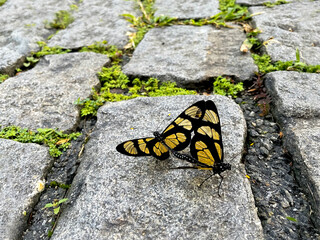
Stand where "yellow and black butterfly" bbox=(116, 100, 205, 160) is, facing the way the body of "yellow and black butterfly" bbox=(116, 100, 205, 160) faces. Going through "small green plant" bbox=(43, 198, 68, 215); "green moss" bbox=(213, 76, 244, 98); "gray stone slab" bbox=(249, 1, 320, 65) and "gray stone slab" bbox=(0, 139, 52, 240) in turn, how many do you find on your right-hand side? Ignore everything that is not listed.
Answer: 2

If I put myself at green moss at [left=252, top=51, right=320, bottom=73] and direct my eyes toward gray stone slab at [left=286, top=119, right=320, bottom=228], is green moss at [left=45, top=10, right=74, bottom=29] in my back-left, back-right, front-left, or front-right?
back-right
